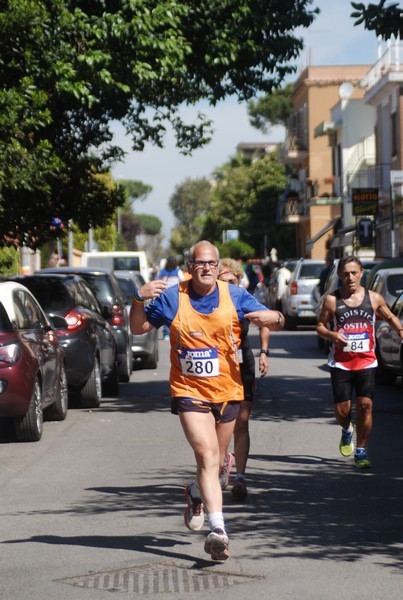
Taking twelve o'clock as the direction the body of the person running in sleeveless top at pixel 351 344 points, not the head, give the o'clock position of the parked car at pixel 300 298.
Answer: The parked car is roughly at 6 o'clock from the person running in sleeveless top.

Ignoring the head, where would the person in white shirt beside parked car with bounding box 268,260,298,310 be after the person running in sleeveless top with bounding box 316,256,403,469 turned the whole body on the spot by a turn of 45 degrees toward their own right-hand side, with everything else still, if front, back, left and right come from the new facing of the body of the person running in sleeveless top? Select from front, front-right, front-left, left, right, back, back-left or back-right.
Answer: back-right

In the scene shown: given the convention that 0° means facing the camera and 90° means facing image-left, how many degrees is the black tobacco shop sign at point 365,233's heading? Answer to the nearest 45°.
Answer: approximately 0°

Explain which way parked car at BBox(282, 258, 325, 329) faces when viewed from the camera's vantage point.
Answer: facing away from the viewer

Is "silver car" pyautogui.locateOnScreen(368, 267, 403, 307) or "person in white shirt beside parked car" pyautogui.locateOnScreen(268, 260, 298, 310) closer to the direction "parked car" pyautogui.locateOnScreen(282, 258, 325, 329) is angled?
the person in white shirt beside parked car

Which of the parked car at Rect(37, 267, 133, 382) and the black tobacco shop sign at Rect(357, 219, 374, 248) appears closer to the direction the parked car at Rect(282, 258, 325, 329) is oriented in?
the black tobacco shop sign
